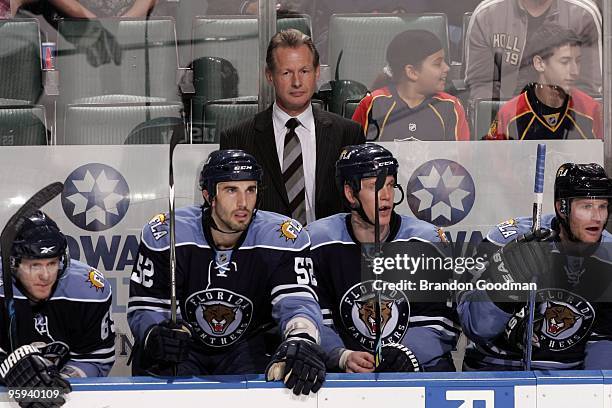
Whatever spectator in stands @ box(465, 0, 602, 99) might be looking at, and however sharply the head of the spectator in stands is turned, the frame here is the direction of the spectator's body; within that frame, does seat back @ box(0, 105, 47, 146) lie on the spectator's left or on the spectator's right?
on the spectator's right

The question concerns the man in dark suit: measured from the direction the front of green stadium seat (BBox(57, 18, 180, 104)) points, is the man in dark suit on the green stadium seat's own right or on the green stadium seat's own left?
on the green stadium seat's own left

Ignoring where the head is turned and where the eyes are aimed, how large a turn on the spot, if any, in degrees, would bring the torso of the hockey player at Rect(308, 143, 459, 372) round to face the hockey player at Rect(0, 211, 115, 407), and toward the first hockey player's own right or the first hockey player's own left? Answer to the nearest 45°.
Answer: approximately 90° to the first hockey player's own right

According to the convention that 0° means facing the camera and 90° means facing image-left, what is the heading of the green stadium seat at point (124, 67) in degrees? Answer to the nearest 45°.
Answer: approximately 0°

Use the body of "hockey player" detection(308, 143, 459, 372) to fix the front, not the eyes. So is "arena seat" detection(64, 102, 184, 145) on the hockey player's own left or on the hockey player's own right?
on the hockey player's own right
